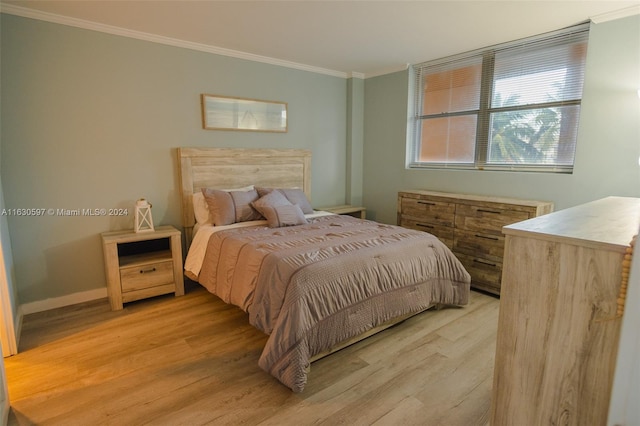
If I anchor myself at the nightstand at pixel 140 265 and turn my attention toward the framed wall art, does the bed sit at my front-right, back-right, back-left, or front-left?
front-right

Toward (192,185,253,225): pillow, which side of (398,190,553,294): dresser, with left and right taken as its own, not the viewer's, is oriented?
front

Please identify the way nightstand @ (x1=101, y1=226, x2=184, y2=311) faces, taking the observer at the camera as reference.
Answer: facing the viewer

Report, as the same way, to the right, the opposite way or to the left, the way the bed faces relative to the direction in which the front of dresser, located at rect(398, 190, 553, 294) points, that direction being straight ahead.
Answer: to the left

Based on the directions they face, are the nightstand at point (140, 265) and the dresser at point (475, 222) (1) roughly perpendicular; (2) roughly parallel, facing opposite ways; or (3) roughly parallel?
roughly perpendicular

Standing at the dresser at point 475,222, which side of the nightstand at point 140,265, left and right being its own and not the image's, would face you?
left

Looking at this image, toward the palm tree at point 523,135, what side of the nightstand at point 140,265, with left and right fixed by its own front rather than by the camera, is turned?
left

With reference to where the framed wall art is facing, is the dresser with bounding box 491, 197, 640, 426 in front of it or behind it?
in front

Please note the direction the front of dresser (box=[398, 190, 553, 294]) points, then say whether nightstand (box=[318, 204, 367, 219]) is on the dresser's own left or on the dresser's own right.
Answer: on the dresser's own right

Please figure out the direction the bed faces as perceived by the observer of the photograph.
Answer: facing the viewer and to the right of the viewer

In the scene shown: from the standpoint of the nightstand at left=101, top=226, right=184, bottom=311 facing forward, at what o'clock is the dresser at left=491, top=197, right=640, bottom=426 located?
The dresser is roughly at 11 o'clock from the nightstand.

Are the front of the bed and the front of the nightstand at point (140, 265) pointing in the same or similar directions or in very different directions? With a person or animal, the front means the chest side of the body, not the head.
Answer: same or similar directions

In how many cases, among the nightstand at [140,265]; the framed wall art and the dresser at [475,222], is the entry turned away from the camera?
0

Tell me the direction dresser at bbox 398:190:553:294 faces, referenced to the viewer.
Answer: facing the viewer and to the left of the viewer
